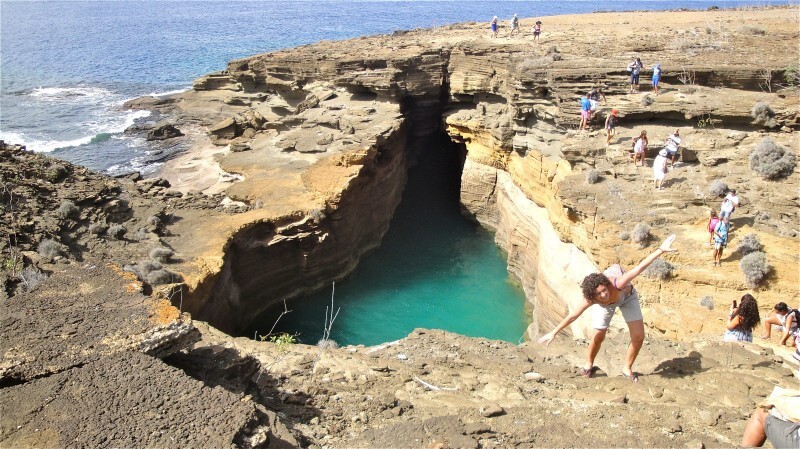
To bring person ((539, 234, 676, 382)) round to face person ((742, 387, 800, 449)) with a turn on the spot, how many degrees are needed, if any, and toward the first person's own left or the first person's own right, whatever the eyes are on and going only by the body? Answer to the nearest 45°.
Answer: approximately 45° to the first person's own left

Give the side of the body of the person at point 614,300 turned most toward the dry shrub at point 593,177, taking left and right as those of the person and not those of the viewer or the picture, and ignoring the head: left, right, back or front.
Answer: back

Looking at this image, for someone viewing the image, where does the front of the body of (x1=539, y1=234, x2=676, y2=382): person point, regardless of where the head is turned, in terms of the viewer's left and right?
facing the viewer

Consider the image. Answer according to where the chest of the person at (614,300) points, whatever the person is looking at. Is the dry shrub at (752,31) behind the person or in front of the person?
behind

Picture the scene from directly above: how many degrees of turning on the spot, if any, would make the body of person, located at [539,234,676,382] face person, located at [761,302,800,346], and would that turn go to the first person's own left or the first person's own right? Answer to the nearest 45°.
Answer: approximately 135° to the first person's own left

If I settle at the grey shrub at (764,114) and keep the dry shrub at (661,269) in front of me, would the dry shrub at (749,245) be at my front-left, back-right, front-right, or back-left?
front-left

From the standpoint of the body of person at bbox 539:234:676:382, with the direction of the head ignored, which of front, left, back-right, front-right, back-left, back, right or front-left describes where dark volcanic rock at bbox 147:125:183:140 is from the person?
back-right

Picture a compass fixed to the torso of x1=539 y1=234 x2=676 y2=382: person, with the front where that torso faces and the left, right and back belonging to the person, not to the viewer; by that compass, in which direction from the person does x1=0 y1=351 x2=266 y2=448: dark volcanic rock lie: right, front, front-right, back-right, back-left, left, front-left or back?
front-right

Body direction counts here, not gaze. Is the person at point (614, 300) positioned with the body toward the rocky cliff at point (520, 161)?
no

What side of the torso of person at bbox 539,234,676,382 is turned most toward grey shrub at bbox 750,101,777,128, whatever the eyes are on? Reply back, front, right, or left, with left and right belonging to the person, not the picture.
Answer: back

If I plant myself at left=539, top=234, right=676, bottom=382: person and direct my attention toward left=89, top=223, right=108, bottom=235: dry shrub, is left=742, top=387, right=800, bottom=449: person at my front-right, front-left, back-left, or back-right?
back-left

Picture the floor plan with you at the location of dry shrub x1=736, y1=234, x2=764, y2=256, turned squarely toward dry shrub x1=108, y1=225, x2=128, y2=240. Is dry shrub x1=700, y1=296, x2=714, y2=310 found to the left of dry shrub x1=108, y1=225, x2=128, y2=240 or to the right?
left

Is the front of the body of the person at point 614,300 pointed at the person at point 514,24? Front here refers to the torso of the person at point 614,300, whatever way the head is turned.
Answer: no

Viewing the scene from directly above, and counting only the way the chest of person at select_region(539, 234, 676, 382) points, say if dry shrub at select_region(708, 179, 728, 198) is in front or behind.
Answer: behind

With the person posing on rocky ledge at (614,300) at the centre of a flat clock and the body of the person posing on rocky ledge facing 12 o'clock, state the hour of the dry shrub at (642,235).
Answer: The dry shrub is roughly at 6 o'clock from the person posing on rocky ledge.

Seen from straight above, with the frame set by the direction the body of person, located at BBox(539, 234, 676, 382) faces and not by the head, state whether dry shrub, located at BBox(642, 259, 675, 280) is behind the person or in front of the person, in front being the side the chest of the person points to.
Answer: behind
